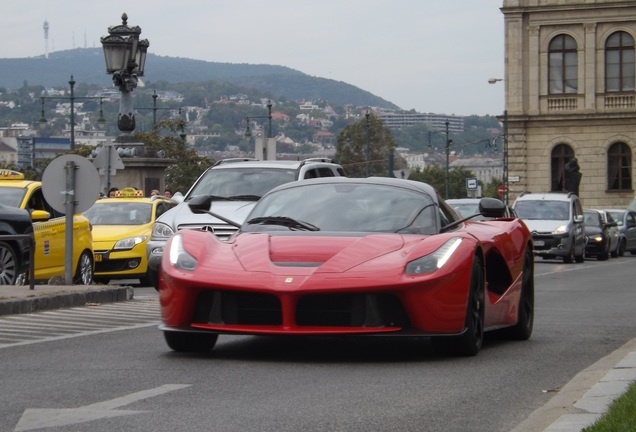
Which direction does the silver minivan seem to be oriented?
toward the camera

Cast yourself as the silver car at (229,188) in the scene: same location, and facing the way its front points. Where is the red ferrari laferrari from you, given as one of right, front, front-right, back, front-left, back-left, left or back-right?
front-left

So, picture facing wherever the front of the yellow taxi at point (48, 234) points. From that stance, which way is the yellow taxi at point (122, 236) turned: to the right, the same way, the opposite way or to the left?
the same way

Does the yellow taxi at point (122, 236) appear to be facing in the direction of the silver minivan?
no

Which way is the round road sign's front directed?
away from the camera

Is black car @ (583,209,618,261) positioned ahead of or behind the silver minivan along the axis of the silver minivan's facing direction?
behind

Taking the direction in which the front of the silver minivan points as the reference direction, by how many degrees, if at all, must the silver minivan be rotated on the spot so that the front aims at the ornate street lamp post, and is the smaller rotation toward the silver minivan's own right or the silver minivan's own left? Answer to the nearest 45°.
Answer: approximately 45° to the silver minivan's own right

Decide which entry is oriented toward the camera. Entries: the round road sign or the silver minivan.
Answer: the silver minivan

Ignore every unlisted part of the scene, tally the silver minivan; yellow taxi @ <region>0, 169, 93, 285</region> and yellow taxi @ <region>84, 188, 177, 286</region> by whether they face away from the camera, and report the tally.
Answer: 0

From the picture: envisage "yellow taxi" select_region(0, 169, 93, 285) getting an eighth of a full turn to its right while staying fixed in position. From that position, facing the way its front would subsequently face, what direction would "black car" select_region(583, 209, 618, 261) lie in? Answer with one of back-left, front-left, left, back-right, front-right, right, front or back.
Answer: back-right

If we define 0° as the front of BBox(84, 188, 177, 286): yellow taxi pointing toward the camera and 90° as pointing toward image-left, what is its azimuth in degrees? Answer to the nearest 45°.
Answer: approximately 45°

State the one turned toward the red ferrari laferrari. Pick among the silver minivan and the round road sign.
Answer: the silver minivan

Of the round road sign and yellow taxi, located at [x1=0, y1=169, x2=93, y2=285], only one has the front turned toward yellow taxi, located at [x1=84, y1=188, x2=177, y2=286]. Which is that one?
the round road sign

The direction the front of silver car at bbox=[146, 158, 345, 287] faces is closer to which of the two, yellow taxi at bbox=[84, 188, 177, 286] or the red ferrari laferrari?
the red ferrari laferrari
